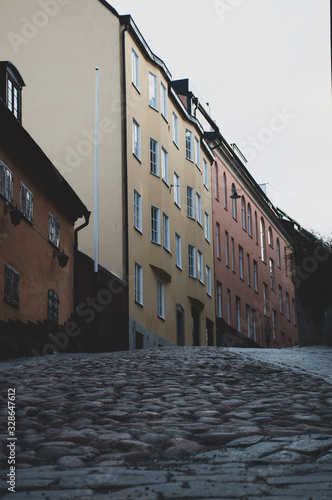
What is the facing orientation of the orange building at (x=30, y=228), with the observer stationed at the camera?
facing the viewer and to the right of the viewer
